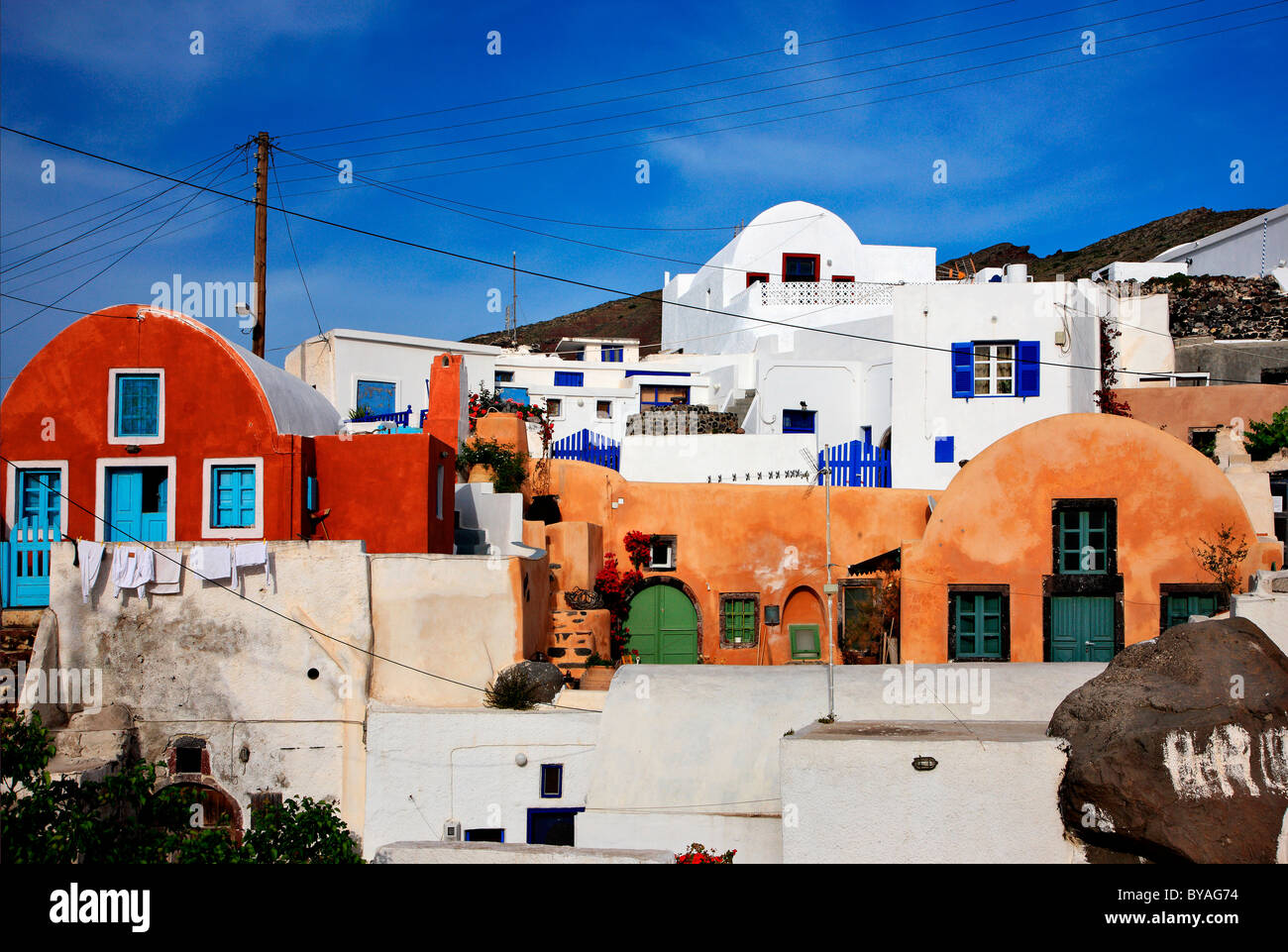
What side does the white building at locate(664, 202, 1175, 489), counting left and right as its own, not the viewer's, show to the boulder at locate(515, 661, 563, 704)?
front

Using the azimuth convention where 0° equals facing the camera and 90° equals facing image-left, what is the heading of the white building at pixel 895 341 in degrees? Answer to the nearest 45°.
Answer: approximately 0°

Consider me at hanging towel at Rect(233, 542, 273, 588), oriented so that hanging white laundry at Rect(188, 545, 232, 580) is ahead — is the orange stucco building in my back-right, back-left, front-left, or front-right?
back-right

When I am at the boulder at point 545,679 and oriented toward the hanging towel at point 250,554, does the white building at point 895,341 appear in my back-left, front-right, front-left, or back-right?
back-right

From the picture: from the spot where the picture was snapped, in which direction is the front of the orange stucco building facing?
facing the viewer

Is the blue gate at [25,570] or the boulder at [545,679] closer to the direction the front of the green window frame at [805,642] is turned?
the boulder

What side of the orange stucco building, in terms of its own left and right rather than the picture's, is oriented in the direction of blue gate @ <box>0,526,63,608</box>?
right

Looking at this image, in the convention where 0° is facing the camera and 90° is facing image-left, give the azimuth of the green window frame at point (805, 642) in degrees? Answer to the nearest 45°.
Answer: approximately 0°
